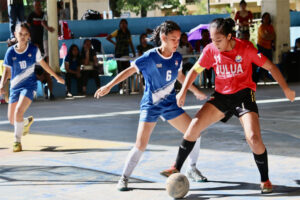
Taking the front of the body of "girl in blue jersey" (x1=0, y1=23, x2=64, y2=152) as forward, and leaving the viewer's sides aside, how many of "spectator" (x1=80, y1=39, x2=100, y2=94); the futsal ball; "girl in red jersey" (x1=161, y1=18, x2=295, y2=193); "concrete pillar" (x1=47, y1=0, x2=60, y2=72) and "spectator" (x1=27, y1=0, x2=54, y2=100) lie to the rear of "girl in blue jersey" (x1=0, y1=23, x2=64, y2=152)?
3

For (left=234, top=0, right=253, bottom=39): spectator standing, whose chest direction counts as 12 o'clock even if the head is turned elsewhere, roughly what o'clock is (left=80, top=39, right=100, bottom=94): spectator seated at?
(left=80, top=39, right=100, bottom=94): spectator seated is roughly at 2 o'clock from (left=234, top=0, right=253, bottom=39): spectator standing.

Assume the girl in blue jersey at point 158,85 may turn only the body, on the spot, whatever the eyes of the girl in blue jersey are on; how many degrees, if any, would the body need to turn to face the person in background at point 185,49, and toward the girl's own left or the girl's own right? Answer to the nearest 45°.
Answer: approximately 135° to the girl's own left

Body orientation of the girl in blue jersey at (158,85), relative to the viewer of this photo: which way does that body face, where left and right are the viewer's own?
facing the viewer and to the right of the viewer

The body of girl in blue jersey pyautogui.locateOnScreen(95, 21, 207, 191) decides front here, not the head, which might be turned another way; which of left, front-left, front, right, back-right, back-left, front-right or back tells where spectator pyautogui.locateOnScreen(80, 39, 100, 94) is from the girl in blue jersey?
back-left

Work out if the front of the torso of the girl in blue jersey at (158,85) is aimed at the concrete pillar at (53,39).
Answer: no

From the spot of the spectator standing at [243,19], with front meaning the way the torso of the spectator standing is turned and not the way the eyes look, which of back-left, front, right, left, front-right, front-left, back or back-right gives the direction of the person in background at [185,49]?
front-right

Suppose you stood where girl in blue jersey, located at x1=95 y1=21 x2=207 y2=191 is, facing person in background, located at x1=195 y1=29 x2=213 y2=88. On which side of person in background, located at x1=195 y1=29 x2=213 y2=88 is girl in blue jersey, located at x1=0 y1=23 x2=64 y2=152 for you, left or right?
left

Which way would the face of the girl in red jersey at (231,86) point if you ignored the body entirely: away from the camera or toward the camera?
toward the camera

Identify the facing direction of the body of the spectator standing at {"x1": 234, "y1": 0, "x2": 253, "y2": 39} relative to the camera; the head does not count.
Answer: toward the camera

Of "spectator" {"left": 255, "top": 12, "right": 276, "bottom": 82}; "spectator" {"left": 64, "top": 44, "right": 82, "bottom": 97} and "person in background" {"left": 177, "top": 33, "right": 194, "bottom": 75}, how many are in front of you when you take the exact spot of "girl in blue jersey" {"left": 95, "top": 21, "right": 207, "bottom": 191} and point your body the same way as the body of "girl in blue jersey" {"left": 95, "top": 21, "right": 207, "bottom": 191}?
0

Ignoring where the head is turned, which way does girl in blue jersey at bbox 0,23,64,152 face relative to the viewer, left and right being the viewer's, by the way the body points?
facing the viewer

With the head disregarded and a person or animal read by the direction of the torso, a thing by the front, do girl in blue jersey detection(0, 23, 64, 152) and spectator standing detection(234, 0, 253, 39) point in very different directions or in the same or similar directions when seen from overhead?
same or similar directions

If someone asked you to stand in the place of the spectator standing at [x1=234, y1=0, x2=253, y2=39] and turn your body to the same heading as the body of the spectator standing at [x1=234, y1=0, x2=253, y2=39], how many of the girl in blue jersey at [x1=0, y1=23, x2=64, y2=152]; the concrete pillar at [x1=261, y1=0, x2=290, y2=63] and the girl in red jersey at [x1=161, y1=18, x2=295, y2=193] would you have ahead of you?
2

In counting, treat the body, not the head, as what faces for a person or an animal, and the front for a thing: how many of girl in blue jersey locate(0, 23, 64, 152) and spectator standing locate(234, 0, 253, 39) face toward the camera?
2
